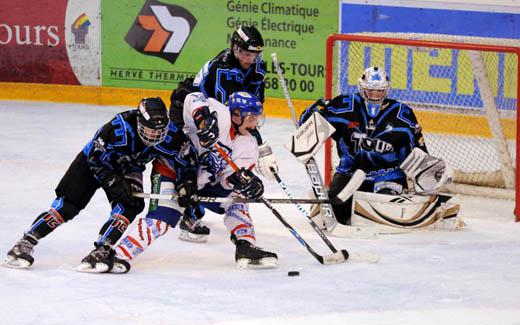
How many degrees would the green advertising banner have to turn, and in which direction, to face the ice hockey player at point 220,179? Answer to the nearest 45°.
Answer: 0° — it already faces them

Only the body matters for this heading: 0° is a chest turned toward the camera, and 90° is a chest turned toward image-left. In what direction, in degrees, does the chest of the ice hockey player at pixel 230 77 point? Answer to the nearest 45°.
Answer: approximately 315°

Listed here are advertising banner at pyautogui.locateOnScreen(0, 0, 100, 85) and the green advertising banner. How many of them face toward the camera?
2

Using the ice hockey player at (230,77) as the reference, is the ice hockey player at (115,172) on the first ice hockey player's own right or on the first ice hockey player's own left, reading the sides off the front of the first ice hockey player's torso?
on the first ice hockey player's own right

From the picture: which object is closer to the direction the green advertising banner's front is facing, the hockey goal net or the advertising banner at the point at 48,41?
the hockey goal net

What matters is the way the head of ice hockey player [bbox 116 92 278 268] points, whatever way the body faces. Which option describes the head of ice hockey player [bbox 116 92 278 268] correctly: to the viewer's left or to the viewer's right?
to the viewer's right

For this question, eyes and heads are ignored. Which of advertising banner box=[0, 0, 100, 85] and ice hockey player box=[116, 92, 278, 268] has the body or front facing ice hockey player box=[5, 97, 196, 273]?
the advertising banner

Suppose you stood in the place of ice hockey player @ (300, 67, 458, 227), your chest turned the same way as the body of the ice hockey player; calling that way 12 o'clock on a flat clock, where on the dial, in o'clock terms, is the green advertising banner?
The green advertising banner is roughly at 5 o'clock from the ice hockey player.

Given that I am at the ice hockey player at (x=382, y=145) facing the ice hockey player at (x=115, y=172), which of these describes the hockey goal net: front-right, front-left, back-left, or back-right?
back-right

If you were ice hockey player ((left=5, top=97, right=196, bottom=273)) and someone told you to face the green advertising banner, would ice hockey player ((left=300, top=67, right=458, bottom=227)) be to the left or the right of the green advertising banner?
right

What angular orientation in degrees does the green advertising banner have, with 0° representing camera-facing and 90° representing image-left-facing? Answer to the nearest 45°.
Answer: approximately 0°
